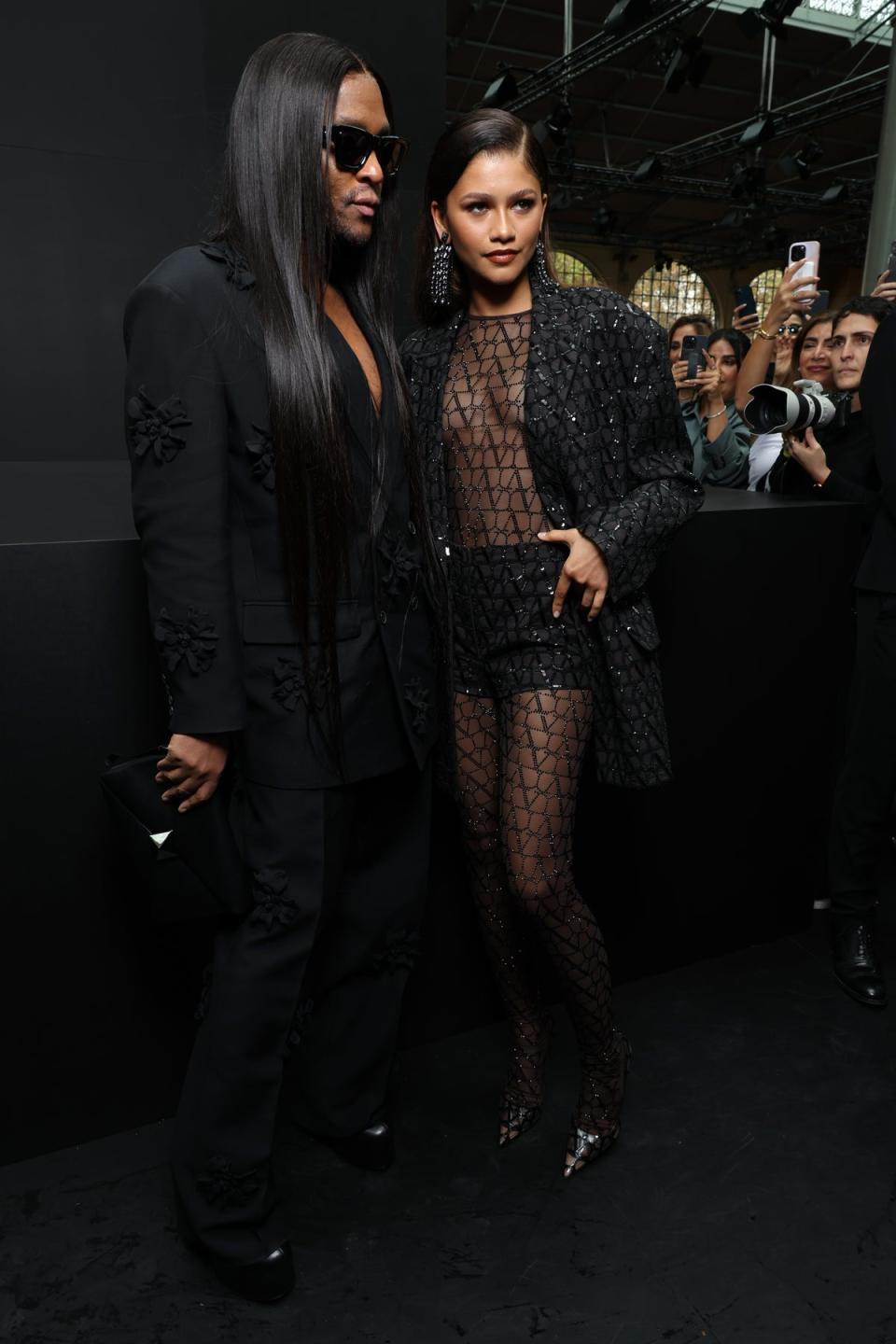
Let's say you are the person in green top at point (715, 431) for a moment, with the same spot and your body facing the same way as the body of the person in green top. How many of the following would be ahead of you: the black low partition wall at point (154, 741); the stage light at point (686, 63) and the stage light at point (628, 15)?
1

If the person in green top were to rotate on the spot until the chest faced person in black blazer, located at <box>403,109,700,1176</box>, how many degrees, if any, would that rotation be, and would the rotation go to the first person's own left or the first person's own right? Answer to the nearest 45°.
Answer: approximately 45° to the first person's own left

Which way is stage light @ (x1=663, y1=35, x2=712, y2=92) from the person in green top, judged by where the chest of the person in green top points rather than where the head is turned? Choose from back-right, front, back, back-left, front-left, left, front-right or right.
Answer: back-right

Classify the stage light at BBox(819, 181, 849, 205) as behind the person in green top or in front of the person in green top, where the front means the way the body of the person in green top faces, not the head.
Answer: behind

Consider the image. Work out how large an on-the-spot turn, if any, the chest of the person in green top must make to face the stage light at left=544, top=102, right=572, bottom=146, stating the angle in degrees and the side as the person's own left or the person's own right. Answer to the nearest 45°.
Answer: approximately 135° to the person's own right

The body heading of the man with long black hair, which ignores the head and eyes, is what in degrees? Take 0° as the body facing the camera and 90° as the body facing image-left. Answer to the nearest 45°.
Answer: approximately 315°

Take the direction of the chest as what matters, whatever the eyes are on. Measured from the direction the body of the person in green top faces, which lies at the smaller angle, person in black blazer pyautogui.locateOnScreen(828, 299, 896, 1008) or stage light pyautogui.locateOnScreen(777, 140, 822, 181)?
the person in black blazer

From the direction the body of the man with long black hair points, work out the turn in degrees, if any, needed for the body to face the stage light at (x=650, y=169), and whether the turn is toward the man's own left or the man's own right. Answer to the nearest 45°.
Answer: approximately 90° to the man's own left

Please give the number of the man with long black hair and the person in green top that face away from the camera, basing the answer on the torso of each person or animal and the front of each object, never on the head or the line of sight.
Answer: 0

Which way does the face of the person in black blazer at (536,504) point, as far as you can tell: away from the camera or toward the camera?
toward the camera

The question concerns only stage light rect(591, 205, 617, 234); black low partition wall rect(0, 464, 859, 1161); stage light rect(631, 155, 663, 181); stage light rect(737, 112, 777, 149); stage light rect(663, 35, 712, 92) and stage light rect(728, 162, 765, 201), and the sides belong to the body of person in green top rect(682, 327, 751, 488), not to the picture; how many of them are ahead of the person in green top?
1

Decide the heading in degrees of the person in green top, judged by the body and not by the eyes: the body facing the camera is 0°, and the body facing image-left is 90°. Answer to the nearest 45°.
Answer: approximately 45°
